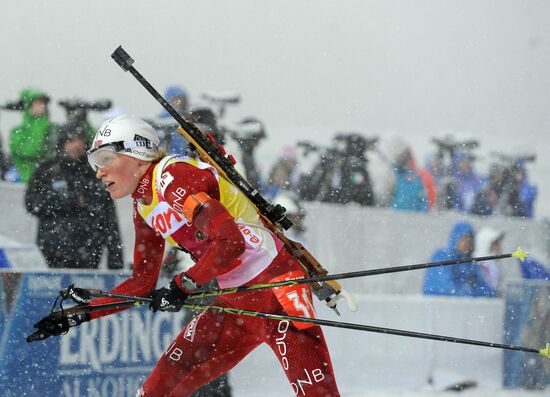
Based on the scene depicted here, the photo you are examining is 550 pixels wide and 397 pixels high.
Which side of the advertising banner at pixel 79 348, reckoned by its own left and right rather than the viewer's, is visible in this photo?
front

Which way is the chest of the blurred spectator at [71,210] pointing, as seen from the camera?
toward the camera

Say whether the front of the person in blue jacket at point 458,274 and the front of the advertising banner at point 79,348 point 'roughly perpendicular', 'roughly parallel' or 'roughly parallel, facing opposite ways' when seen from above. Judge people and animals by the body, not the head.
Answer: roughly parallel

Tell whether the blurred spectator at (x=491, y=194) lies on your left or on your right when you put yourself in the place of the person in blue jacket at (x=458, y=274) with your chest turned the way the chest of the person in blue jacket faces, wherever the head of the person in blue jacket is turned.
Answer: on your left

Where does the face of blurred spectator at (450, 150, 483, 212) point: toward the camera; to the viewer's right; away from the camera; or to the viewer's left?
toward the camera

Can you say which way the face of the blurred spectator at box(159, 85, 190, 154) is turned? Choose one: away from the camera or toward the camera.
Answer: toward the camera

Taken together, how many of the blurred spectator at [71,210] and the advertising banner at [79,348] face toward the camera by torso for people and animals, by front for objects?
2

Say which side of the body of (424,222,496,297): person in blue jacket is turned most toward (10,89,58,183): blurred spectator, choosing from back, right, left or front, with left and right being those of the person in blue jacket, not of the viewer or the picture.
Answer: right

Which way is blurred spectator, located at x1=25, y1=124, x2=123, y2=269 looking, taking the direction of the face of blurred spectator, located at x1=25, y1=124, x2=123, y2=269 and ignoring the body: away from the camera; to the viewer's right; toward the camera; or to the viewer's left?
toward the camera
